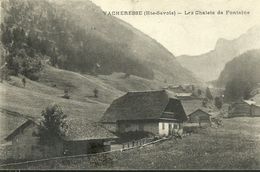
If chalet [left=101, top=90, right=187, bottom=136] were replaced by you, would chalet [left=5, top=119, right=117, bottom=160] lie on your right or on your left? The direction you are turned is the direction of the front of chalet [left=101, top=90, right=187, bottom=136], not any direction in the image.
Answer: on your right

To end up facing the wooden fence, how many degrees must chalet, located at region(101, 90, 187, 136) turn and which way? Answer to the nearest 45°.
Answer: approximately 45° to its right

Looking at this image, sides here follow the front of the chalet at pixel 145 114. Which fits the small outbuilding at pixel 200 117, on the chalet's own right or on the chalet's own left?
on the chalet's own left

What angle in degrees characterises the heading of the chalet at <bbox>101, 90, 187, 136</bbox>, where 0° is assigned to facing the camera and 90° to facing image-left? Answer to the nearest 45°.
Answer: approximately 315°

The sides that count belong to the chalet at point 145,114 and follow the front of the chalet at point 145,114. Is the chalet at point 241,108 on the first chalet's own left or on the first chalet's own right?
on the first chalet's own left
